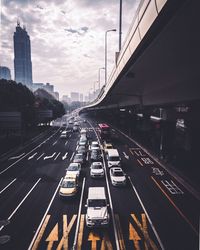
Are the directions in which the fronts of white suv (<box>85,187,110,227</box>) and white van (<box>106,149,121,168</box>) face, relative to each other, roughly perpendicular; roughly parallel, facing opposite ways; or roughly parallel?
roughly parallel

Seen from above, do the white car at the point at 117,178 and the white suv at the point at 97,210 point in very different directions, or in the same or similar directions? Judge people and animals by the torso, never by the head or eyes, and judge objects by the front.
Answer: same or similar directions

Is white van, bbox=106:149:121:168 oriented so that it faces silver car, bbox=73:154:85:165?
no

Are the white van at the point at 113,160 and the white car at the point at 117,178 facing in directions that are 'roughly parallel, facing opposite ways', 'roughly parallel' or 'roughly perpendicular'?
roughly parallel

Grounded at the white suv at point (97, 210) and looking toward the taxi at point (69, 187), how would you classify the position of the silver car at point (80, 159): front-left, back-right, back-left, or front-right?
front-right
